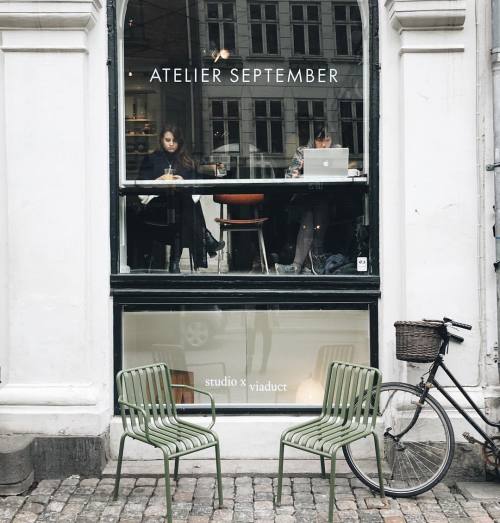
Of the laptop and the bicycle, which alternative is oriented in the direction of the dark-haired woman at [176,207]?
the bicycle

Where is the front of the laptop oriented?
away from the camera

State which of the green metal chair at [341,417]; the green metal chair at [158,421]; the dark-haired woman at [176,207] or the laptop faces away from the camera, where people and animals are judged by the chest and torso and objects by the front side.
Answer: the laptop

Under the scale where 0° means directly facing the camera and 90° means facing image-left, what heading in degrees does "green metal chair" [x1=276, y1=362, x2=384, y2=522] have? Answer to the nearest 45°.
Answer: approximately 45°

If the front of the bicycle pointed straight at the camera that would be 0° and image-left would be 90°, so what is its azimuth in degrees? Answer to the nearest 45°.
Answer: approximately 90°
